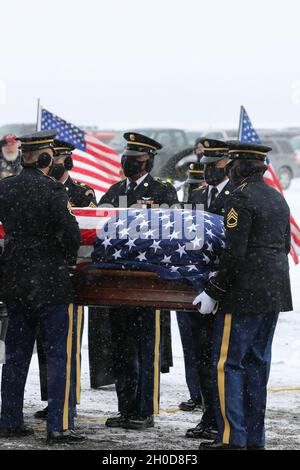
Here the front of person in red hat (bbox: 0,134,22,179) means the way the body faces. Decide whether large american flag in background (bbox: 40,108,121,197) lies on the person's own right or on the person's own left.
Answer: on the person's own left

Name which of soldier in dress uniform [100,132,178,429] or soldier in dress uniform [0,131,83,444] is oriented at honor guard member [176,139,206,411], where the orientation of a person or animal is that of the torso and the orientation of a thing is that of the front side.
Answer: soldier in dress uniform [0,131,83,444]

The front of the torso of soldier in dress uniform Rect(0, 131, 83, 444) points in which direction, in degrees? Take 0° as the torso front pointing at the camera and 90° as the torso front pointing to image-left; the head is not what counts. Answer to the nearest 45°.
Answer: approximately 225°

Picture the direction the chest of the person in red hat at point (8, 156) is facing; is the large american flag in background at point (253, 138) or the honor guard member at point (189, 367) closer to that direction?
the honor guard member

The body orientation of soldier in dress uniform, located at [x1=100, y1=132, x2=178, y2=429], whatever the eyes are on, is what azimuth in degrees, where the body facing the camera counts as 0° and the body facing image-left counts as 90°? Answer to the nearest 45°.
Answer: approximately 45°

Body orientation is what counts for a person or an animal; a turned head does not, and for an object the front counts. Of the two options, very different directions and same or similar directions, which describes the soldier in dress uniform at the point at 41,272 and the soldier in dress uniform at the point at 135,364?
very different directions

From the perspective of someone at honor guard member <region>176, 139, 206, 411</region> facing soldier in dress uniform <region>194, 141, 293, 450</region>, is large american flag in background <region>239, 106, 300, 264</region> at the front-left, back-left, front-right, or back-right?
back-left

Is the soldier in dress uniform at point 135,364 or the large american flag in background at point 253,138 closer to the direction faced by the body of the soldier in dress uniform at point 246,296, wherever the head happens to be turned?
the soldier in dress uniform

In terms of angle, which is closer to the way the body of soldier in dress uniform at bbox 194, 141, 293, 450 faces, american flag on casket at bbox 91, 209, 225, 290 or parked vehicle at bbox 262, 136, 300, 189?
the american flag on casket

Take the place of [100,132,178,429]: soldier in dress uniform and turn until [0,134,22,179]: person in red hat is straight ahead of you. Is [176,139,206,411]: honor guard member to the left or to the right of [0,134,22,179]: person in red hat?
right

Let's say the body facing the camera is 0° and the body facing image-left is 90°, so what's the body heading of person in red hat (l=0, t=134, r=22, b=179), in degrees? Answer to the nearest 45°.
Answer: approximately 0°
